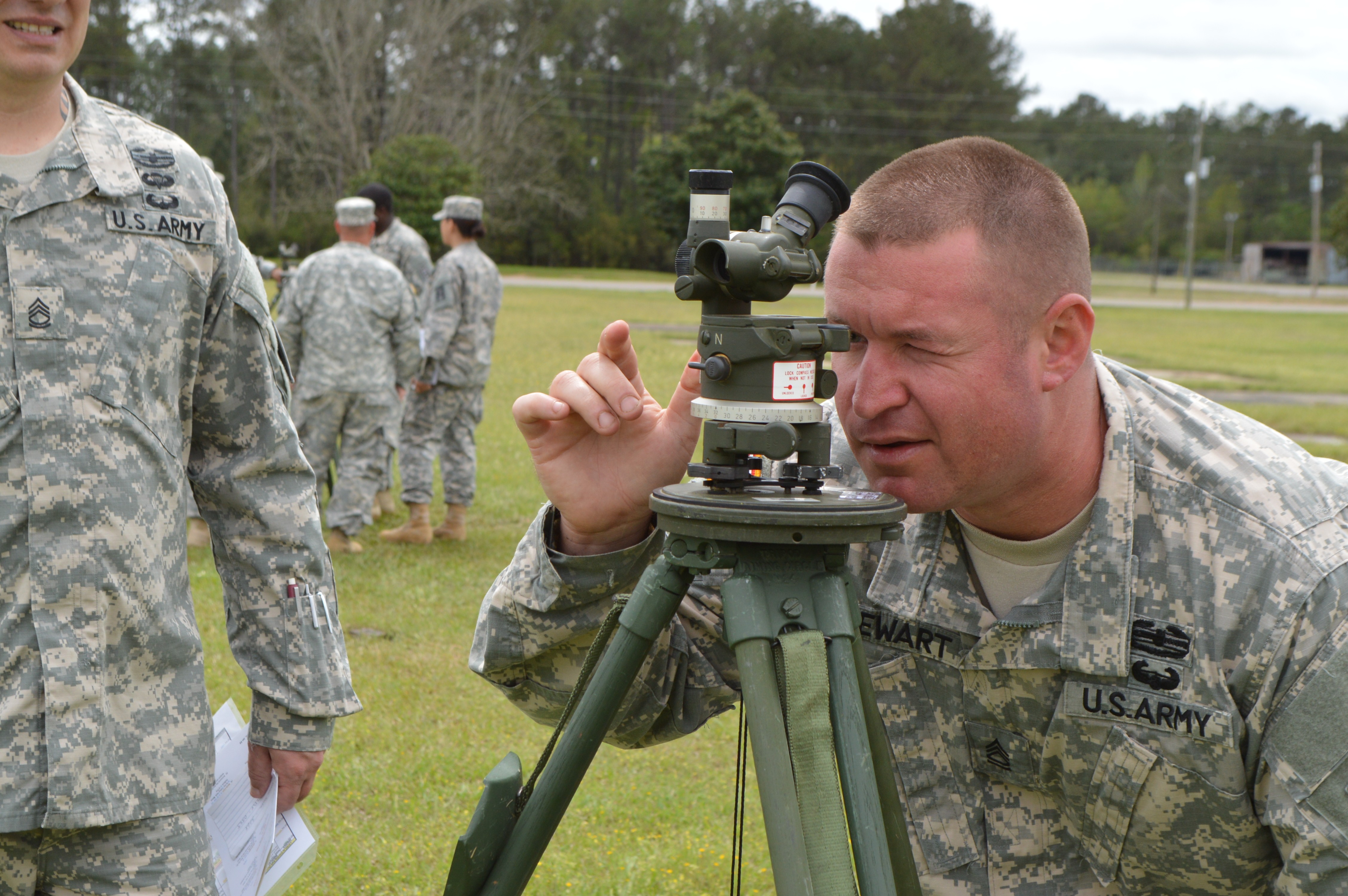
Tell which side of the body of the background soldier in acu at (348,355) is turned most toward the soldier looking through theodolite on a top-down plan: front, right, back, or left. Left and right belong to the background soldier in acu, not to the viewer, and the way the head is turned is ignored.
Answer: back

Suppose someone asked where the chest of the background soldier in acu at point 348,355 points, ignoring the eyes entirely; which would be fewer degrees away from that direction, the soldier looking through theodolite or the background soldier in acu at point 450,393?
the background soldier in acu

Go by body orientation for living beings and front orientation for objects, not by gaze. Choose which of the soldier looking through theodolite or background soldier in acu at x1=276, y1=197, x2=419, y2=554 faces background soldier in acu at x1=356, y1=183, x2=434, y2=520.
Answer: background soldier in acu at x1=276, y1=197, x2=419, y2=554

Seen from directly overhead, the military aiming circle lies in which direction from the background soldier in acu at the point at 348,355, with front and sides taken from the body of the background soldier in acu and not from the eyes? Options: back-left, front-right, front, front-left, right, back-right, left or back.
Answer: back

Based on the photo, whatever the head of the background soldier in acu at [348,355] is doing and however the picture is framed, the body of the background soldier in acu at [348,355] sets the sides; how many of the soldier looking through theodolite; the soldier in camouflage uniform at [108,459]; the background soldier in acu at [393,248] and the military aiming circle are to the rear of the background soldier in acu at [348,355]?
3

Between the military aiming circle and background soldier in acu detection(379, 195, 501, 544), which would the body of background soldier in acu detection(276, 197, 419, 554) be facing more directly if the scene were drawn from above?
the background soldier in acu

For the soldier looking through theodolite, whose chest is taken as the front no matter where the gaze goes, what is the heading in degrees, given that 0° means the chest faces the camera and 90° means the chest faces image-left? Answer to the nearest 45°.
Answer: approximately 45°

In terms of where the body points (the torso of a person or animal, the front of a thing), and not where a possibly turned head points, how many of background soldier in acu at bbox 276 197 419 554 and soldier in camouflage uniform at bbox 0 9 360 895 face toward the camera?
1

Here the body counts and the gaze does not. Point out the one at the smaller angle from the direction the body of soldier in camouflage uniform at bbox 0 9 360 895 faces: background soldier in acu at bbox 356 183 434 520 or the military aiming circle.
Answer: the military aiming circle

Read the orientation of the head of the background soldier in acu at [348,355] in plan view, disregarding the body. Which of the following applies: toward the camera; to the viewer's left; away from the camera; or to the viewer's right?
away from the camera

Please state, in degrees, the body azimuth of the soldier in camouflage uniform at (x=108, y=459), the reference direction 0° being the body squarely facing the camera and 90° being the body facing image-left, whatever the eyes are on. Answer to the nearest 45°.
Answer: approximately 0°

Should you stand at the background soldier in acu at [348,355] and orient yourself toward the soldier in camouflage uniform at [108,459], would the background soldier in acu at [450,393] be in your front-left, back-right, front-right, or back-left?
back-left

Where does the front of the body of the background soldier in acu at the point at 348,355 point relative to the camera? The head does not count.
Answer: away from the camera

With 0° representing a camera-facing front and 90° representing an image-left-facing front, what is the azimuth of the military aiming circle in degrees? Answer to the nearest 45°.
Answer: approximately 45°

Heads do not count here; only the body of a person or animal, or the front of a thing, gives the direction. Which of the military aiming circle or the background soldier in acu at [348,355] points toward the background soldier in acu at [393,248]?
the background soldier in acu at [348,355]
